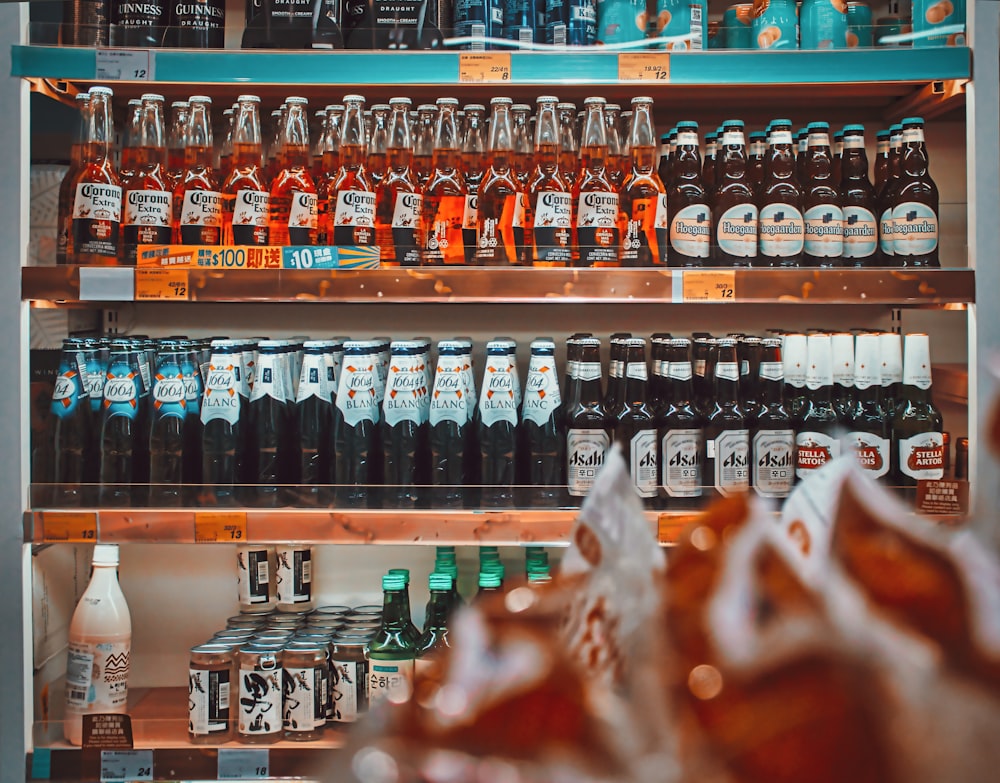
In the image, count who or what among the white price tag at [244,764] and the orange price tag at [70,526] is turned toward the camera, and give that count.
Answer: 2

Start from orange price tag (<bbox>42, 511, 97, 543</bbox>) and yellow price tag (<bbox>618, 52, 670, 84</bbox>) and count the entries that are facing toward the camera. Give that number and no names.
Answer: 2

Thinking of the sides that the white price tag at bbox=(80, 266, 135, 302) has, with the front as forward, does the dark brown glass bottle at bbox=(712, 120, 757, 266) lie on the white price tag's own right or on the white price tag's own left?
on the white price tag's own left

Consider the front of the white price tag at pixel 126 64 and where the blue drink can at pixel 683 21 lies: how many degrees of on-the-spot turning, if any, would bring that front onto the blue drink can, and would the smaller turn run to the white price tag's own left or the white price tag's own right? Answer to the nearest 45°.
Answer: approximately 90° to the white price tag's own left

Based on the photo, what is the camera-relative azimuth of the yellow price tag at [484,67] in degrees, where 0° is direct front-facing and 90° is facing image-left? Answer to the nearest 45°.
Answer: approximately 0°

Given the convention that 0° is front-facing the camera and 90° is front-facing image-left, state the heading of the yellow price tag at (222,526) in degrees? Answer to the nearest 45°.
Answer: approximately 0°

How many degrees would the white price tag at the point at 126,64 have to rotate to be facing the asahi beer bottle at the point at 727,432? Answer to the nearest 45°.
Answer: approximately 90° to its left
